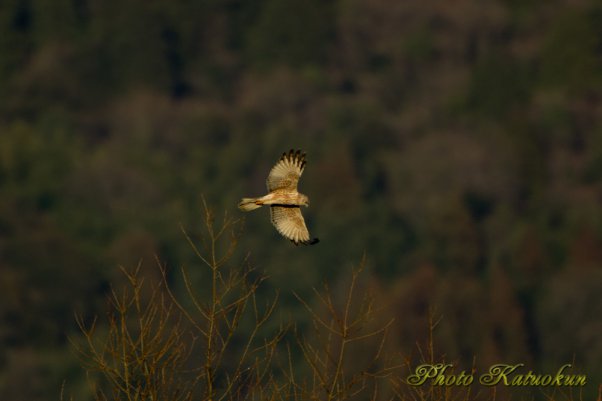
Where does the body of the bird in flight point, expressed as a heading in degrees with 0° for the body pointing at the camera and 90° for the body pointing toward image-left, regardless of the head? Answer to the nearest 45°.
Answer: approximately 270°
